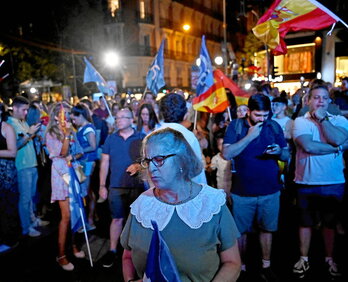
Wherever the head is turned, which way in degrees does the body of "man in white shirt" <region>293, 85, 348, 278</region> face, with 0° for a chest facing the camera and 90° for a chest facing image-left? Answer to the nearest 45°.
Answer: approximately 0°

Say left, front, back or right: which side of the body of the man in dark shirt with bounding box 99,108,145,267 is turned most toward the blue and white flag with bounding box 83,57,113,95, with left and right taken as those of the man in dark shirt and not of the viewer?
back

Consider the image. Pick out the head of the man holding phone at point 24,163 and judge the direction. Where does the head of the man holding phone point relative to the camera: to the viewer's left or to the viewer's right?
to the viewer's right

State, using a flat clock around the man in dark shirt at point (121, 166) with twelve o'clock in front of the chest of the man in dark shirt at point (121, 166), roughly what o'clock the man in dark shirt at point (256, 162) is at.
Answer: the man in dark shirt at point (256, 162) is roughly at 10 o'clock from the man in dark shirt at point (121, 166).

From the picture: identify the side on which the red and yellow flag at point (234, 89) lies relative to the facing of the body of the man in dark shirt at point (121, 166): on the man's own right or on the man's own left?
on the man's own left

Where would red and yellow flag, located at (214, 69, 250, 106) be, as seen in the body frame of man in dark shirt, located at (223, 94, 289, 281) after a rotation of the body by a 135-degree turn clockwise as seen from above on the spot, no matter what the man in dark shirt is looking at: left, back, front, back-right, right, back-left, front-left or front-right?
front-right

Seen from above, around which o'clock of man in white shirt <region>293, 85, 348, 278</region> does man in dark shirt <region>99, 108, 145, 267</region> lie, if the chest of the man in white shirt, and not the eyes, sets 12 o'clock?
The man in dark shirt is roughly at 3 o'clock from the man in white shirt.

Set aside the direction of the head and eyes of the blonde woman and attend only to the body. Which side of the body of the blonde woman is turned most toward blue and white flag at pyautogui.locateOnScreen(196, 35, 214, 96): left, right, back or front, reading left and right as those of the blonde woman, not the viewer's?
left

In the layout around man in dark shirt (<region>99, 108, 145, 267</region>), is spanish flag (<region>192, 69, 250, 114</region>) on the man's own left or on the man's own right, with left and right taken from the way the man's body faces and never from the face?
on the man's own left

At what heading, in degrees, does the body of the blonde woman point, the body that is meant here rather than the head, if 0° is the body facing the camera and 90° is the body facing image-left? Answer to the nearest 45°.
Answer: approximately 315°

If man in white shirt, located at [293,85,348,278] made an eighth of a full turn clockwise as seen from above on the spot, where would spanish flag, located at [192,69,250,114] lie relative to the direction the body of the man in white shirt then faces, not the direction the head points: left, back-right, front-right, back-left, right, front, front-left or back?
right
